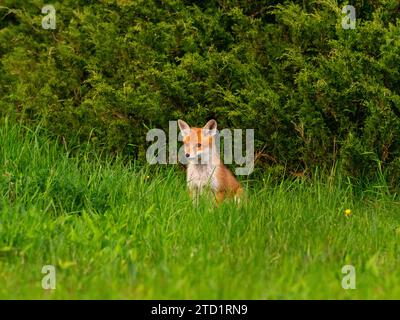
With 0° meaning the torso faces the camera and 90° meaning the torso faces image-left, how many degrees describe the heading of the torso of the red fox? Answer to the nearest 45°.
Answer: approximately 45°
